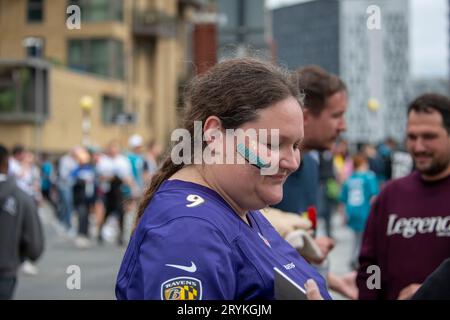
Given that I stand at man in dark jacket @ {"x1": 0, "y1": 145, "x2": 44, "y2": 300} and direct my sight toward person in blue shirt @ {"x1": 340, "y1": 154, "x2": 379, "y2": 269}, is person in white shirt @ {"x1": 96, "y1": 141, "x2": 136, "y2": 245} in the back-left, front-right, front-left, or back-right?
front-left

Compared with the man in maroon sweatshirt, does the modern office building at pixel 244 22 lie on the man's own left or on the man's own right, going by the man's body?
on the man's own right

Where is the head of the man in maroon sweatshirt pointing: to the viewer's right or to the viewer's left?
to the viewer's left

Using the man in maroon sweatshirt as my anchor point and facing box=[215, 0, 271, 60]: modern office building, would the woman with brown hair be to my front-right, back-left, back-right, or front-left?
back-left

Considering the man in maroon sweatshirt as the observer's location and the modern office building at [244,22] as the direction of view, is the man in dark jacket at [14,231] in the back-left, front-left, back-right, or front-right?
front-left

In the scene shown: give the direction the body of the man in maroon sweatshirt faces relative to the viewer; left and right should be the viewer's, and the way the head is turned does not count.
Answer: facing the viewer and to the left of the viewer

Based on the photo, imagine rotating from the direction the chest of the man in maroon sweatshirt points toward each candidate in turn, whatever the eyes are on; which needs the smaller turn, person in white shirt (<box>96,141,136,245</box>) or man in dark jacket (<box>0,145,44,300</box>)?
the man in dark jacket

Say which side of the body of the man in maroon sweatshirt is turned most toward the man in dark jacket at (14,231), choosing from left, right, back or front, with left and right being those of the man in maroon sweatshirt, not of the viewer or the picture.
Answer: right

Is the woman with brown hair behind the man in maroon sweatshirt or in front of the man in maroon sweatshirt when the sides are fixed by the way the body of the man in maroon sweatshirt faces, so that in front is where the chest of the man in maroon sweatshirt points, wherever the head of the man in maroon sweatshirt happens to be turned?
in front

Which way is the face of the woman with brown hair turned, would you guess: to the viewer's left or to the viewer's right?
to the viewer's right
